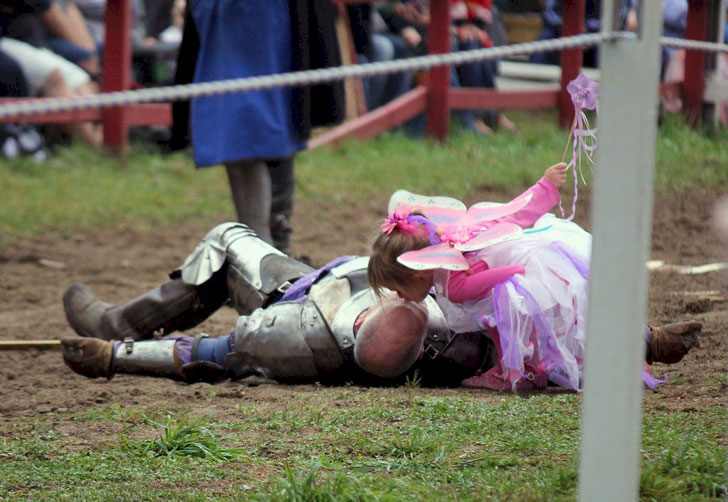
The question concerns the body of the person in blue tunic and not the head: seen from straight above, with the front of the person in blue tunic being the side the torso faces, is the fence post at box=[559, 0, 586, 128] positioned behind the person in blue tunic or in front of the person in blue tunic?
behind

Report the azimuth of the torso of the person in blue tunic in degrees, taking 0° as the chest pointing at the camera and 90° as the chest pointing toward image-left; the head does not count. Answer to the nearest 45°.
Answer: approximately 45°

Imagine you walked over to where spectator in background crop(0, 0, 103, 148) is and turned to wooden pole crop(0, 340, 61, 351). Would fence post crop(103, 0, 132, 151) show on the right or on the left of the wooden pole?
left

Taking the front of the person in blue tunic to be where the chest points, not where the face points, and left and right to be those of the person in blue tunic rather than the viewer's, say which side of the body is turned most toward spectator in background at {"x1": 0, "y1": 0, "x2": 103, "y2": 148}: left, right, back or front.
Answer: back

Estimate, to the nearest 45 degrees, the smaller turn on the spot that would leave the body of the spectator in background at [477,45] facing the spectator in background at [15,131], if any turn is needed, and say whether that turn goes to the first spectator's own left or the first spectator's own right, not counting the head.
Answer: approximately 45° to the first spectator's own right

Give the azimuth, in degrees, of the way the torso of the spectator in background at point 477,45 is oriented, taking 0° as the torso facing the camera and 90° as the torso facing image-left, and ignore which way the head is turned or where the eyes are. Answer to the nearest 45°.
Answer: approximately 0°

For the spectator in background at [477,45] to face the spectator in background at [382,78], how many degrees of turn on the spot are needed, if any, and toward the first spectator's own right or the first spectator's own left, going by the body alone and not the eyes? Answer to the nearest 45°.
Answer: approximately 90° to the first spectator's own right

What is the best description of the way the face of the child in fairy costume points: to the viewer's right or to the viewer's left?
to the viewer's left
